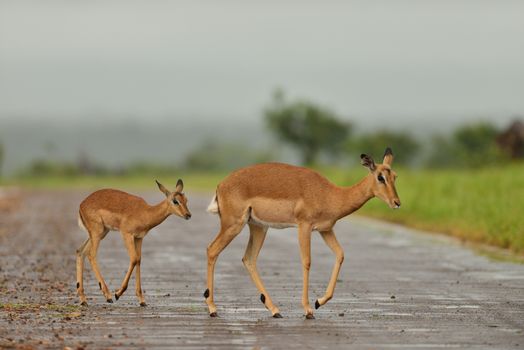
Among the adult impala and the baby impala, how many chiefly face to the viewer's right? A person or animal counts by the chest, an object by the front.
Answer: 2

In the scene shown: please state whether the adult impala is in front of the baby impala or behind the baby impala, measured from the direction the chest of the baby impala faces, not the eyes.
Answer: in front

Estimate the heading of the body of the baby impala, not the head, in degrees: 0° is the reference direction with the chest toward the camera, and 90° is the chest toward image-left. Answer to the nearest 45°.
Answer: approximately 270°

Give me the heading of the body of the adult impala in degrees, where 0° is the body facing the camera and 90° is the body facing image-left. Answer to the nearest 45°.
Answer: approximately 270°
